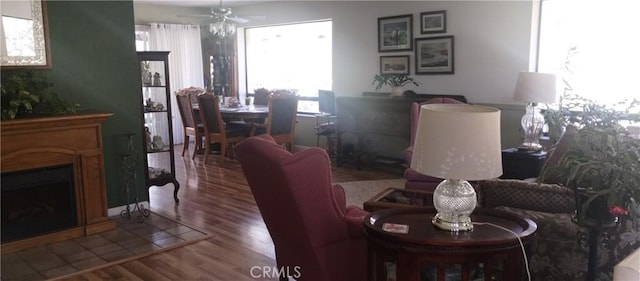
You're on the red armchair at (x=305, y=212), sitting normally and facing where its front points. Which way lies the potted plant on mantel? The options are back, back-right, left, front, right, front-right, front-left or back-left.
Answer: left

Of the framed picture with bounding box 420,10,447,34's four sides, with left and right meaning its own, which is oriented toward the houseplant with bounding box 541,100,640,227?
front

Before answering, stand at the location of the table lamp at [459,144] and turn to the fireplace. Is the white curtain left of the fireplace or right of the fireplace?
right

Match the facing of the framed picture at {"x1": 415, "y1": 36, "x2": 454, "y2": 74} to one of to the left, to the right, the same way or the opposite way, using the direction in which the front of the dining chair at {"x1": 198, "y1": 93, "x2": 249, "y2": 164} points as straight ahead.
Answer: the opposite way

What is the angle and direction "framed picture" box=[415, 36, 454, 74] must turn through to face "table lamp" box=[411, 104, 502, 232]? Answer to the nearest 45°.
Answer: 0° — it already faces it

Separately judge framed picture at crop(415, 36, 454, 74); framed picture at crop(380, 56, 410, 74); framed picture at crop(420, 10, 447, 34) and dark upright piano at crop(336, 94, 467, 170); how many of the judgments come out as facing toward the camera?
4

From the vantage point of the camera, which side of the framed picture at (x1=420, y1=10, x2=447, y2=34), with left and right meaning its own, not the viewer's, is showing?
front

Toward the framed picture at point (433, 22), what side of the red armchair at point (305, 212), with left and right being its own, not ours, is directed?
front

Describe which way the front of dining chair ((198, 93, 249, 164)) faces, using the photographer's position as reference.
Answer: facing away from the viewer and to the right of the viewer

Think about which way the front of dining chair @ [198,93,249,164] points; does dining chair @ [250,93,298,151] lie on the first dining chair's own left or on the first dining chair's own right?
on the first dining chair's own right

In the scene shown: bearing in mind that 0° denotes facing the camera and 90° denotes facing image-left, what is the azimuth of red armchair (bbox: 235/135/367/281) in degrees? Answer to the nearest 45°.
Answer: approximately 225°

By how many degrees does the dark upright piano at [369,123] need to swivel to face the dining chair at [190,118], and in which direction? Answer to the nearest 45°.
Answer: approximately 90° to its right

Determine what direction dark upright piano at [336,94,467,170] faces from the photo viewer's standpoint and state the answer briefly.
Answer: facing the viewer

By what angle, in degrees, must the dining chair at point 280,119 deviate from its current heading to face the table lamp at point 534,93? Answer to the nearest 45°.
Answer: approximately 180°

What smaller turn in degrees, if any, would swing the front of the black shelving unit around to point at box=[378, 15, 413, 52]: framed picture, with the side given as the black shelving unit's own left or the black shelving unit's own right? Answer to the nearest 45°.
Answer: approximately 45° to the black shelving unit's own left

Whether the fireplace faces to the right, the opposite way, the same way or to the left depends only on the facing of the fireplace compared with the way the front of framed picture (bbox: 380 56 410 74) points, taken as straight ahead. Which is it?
to the left

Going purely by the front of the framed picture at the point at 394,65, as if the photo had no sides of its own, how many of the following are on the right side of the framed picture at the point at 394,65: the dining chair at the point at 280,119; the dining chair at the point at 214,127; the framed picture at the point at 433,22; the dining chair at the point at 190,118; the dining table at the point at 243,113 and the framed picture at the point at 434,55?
4

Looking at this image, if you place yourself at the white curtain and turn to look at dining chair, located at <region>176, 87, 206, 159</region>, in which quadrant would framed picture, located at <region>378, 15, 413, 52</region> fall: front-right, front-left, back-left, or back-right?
front-left

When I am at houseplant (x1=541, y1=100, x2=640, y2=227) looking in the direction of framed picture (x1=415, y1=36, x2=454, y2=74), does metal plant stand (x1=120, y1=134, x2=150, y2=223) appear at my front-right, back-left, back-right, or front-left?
front-left

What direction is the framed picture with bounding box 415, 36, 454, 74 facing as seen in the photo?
toward the camera
